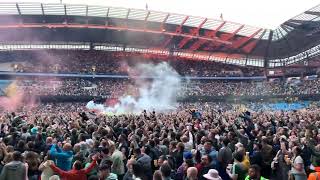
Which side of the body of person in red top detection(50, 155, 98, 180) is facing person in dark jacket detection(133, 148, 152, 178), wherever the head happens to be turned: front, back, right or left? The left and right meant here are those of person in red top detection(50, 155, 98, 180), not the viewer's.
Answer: right

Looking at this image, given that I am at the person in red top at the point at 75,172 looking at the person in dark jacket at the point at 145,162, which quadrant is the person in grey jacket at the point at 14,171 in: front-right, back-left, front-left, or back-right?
back-left

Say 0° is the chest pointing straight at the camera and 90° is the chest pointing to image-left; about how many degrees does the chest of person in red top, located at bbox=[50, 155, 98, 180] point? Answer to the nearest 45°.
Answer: approximately 180°

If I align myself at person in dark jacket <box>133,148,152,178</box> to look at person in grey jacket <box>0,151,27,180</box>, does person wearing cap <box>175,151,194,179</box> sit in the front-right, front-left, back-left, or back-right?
back-left

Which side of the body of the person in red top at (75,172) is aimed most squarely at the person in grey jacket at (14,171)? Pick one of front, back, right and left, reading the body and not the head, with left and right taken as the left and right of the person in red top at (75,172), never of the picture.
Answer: left
